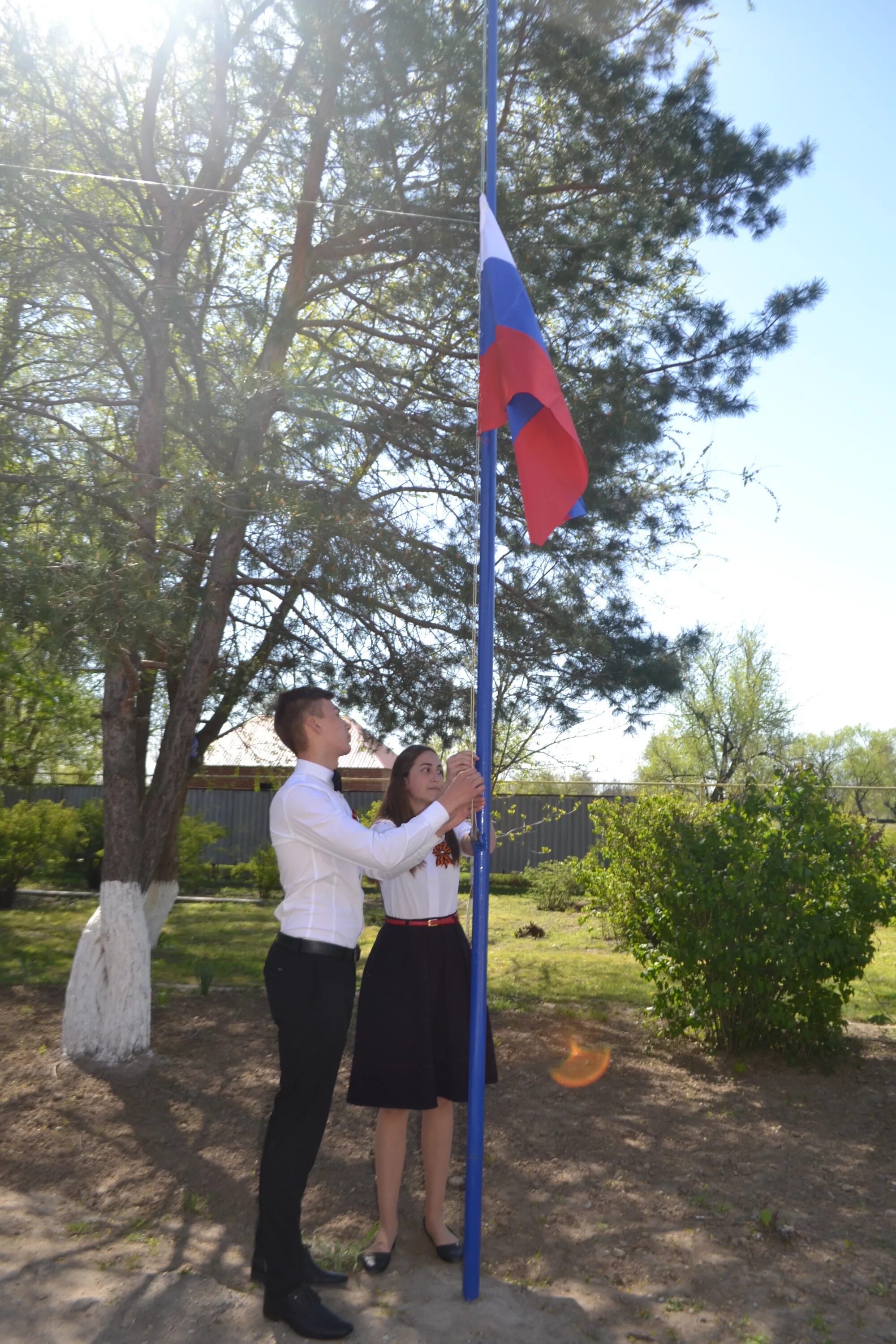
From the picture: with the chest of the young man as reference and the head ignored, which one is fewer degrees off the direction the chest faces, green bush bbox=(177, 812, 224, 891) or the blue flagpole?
the blue flagpole

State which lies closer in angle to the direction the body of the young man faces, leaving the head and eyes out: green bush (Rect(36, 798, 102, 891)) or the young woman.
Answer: the young woman

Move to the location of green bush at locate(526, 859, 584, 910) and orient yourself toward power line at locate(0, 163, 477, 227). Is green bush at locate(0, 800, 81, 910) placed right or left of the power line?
right

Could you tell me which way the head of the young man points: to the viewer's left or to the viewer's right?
to the viewer's right

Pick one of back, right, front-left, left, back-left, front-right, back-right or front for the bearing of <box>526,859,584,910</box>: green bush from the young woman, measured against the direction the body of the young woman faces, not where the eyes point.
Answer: back-left

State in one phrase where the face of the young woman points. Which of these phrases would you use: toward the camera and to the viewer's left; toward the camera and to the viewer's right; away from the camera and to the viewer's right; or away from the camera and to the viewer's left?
toward the camera and to the viewer's right

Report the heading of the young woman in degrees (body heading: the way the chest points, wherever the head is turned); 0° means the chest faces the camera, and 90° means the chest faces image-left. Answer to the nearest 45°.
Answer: approximately 315°

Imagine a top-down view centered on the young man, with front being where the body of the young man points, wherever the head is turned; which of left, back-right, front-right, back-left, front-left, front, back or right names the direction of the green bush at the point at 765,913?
front-left

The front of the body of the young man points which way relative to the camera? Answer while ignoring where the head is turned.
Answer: to the viewer's right

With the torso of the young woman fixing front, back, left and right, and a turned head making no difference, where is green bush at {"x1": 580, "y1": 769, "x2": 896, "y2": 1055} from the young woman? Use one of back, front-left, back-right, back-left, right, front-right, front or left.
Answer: left
